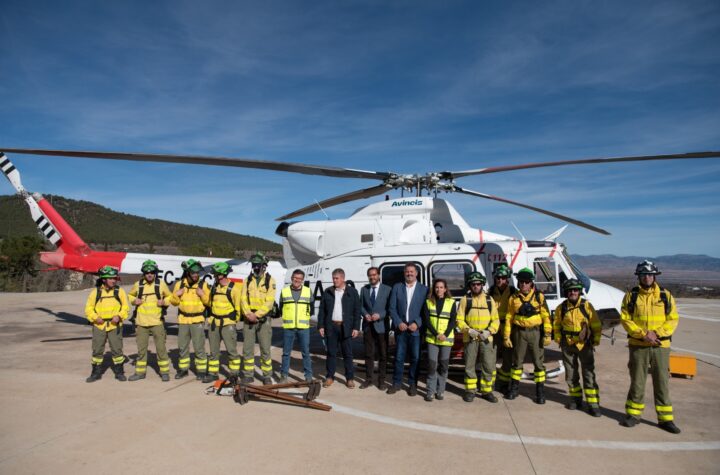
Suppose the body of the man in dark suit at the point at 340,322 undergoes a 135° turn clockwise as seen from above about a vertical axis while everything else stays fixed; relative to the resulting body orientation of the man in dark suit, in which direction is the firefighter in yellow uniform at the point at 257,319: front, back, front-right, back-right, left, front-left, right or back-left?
front-left

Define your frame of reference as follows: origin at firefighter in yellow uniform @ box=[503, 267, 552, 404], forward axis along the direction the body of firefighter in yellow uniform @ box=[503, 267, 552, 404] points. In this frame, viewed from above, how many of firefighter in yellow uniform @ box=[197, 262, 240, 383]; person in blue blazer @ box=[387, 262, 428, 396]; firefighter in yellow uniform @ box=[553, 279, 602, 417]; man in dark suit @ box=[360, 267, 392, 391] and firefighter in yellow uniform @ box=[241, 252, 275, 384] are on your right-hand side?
4

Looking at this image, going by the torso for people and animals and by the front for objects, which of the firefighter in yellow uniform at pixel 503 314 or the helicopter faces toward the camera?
the firefighter in yellow uniform

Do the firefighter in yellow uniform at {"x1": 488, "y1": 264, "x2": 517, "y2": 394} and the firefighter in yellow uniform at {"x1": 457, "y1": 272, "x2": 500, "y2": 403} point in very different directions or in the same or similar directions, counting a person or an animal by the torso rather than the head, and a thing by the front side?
same or similar directions

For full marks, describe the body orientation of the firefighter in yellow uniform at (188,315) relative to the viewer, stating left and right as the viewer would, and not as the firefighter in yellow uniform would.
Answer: facing the viewer

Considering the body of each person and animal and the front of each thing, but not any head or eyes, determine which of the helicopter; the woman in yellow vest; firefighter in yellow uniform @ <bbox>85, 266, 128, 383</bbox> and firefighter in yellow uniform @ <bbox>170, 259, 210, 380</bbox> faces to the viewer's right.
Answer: the helicopter

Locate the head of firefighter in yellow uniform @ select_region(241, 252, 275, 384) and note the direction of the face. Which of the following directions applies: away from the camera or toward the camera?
toward the camera

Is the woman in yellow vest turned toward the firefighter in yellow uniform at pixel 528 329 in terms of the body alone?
no

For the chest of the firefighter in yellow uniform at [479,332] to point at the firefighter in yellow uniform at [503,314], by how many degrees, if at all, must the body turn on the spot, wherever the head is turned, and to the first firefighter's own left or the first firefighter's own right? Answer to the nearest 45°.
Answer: approximately 135° to the first firefighter's own left

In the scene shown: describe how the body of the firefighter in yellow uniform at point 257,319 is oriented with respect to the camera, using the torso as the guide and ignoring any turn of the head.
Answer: toward the camera

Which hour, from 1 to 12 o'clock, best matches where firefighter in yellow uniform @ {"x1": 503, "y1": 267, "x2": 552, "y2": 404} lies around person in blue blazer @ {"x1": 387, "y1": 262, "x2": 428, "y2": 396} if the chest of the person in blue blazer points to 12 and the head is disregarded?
The firefighter in yellow uniform is roughly at 9 o'clock from the person in blue blazer.

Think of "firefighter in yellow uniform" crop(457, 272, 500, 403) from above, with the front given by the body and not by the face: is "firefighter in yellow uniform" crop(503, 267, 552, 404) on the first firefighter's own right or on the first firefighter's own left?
on the first firefighter's own left

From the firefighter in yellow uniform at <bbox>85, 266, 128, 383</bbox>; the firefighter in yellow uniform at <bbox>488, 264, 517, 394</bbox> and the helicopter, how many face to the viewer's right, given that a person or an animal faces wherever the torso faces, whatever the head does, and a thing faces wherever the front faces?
1

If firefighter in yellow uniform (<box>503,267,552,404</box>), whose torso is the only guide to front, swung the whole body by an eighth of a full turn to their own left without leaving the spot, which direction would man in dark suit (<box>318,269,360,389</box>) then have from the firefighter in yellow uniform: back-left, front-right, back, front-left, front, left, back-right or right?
back-right

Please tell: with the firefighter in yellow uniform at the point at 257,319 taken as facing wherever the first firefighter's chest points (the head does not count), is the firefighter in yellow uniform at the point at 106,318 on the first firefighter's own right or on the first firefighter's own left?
on the first firefighter's own right

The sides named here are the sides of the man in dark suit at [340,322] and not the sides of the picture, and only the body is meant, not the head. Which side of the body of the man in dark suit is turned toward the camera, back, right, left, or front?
front

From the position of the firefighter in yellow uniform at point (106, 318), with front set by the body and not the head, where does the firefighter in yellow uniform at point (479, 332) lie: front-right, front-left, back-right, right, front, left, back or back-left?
front-left

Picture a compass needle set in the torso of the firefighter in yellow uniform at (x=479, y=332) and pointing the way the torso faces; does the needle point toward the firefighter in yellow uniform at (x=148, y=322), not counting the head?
no

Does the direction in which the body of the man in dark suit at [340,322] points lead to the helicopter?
no

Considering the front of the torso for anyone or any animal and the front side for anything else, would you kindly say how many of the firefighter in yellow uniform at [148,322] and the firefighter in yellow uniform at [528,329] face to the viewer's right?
0

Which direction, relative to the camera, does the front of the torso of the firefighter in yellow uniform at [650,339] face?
toward the camera

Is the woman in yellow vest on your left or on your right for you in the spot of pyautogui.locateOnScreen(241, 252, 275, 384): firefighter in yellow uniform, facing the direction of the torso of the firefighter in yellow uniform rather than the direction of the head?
on your left
